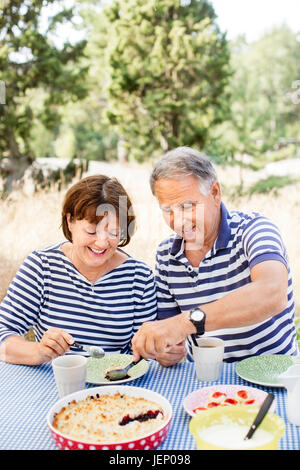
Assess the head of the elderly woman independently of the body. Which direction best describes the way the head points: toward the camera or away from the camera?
toward the camera

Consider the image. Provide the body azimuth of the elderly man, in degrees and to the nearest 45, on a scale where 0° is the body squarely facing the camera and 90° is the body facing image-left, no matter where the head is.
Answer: approximately 45°

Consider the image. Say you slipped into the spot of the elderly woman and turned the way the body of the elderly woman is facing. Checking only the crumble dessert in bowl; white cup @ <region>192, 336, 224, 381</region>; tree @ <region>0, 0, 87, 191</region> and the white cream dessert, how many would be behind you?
1

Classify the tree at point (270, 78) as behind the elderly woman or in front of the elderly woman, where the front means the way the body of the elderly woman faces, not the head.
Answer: behind

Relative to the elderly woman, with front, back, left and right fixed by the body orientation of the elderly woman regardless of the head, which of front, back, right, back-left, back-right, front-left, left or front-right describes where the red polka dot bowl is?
front

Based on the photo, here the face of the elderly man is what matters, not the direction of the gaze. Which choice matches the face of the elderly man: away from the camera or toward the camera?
toward the camera

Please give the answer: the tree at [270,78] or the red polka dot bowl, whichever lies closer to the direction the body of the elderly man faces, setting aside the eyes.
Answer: the red polka dot bowl

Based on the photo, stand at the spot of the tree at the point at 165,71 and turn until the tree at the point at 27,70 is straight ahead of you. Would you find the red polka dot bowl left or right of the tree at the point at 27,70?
left

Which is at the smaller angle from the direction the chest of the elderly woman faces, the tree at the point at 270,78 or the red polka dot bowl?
the red polka dot bowl

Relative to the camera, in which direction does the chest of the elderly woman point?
toward the camera

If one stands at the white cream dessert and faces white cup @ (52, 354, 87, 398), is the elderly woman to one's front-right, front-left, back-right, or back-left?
front-right

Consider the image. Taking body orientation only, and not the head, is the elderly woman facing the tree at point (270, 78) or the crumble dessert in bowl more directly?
the crumble dessert in bowl

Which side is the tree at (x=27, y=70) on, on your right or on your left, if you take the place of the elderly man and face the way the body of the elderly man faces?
on your right

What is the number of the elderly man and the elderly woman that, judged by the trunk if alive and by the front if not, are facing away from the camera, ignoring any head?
0

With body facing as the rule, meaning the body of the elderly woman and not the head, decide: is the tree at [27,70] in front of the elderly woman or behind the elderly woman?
behind

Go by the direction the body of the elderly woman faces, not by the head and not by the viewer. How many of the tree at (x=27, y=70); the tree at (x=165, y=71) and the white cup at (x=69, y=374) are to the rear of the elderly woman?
2

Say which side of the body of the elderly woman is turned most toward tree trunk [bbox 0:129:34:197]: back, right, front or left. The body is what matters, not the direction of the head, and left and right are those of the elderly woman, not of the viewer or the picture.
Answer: back
